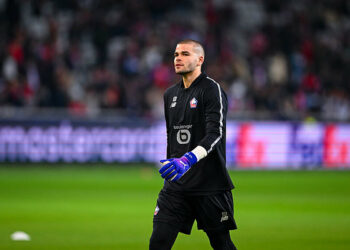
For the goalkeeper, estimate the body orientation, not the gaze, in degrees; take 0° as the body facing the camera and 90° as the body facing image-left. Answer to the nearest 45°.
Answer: approximately 45°
